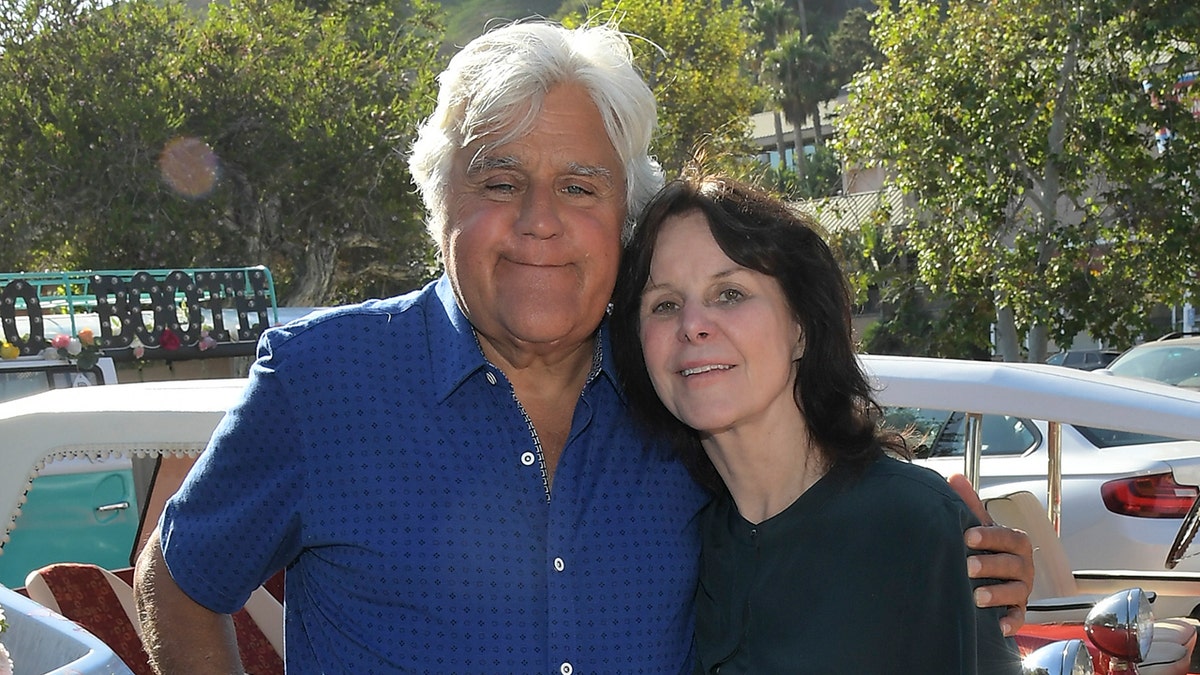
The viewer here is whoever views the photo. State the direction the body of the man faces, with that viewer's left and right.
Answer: facing the viewer

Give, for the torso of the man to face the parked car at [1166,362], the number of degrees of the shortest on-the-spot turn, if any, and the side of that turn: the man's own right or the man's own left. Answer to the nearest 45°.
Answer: approximately 135° to the man's own left

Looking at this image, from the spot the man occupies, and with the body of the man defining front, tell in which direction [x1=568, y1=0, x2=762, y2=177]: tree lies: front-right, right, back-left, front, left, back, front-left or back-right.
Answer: back

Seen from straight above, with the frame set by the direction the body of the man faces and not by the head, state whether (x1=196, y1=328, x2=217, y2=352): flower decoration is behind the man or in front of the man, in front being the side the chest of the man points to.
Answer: behind

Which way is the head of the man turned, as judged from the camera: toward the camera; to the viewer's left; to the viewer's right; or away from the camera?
toward the camera

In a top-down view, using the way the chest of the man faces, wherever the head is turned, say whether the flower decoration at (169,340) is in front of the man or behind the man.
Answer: behind

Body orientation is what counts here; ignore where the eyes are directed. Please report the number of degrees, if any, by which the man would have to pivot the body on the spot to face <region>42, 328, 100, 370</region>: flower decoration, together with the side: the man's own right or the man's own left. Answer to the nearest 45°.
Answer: approximately 135° to the man's own right
